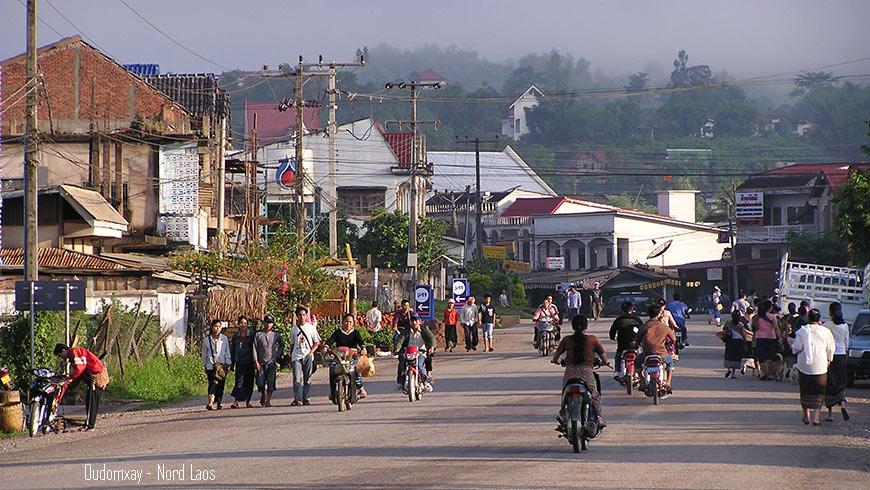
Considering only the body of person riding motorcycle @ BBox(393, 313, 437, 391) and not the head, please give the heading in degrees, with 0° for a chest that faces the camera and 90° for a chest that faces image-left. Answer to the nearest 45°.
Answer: approximately 0°

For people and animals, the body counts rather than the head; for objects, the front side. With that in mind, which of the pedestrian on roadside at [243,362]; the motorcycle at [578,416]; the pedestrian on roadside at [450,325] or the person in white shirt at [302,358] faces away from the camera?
the motorcycle

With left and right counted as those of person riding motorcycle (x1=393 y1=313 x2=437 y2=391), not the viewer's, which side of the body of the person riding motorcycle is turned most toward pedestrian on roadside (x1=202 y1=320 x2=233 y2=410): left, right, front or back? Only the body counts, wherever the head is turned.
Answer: right

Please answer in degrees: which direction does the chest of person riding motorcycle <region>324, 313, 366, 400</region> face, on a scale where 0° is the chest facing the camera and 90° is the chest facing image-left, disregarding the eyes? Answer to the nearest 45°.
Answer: approximately 0°

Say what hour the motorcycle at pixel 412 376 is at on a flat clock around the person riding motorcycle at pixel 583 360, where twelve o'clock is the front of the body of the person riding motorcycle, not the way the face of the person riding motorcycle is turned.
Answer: The motorcycle is roughly at 11 o'clock from the person riding motorcycle.

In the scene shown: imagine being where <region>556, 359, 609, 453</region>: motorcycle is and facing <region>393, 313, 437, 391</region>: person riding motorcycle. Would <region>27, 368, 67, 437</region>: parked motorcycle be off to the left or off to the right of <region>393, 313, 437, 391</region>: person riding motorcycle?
left

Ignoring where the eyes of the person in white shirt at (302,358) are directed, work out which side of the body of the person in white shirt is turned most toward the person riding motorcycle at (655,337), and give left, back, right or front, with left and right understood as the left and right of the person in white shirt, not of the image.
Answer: left

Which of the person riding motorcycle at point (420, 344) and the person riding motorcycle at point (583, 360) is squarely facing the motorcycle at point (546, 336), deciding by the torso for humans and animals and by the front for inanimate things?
the person riding motorcycle at point (583, 360)

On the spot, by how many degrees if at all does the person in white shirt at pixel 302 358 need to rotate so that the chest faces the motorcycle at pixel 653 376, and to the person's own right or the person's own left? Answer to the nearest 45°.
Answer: approximately 45° to the person's own left

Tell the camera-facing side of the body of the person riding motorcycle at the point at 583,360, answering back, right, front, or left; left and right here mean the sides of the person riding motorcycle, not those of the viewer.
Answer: back

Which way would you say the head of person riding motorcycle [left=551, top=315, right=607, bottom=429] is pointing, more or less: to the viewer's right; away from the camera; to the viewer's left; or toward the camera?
away from the camera

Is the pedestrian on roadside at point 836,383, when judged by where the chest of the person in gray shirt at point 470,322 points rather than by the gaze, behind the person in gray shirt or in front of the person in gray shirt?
in front
